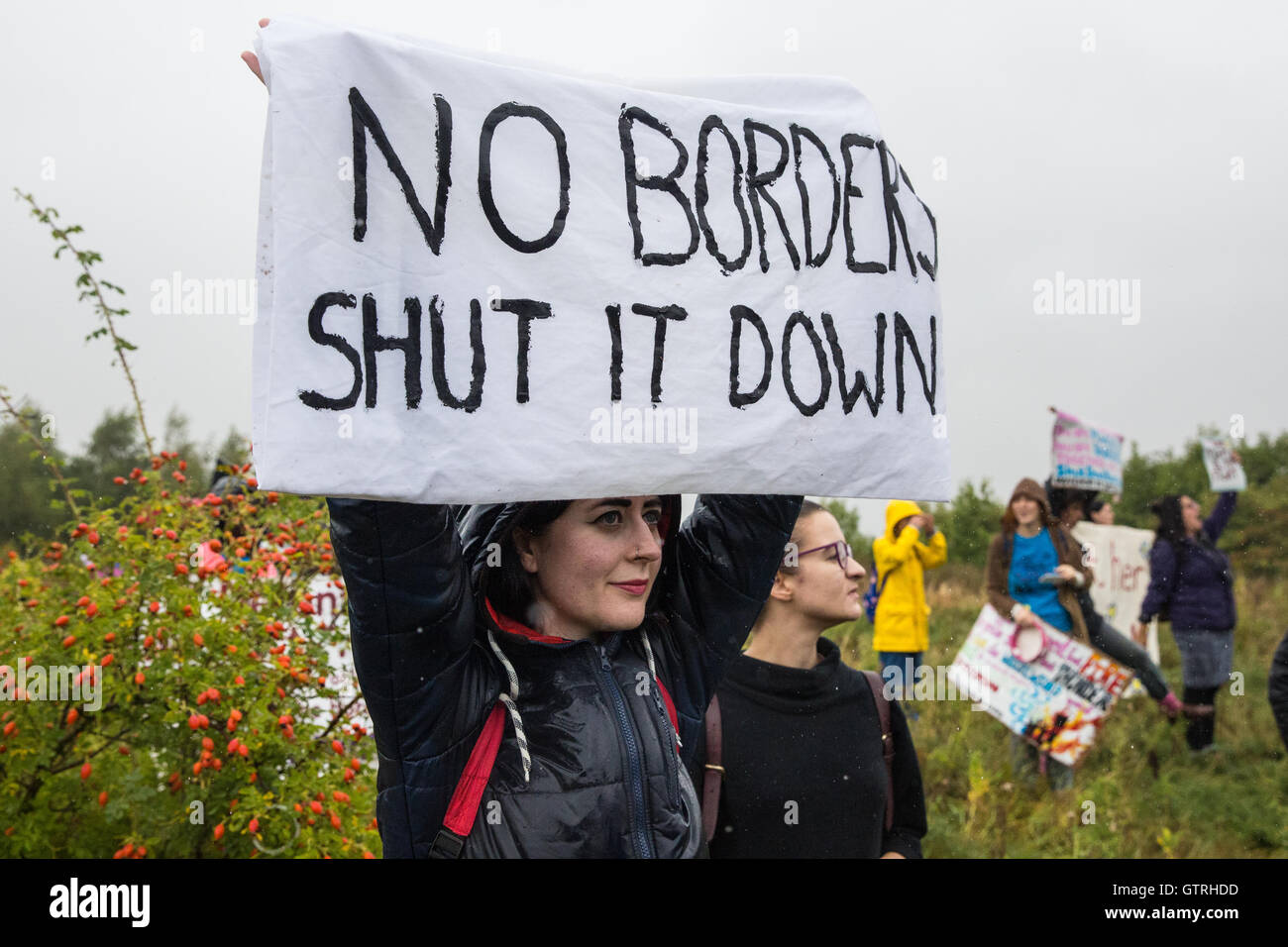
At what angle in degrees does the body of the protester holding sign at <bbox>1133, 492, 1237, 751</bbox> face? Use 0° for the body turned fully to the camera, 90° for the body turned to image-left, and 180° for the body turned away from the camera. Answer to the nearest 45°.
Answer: approximately 315°

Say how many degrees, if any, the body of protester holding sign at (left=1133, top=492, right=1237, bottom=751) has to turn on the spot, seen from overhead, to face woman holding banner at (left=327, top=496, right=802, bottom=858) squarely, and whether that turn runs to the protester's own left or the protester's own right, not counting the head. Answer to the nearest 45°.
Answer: approximately 45° to the protester's own right

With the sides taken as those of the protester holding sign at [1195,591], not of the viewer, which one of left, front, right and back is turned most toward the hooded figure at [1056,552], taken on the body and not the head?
right

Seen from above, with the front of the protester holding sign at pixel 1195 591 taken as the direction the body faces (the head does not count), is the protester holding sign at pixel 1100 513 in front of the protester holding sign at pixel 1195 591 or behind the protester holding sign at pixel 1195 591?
behind

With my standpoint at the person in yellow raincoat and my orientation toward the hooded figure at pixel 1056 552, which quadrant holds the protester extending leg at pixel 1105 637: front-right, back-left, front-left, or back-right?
front-left

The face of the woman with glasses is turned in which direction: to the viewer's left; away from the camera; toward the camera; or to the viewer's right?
to the viewer's right

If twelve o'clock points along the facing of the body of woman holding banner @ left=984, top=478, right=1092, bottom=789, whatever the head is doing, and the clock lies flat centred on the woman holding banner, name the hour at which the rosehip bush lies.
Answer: The rosehip bush is roughly at 1 o'clock from the woman holding banner.

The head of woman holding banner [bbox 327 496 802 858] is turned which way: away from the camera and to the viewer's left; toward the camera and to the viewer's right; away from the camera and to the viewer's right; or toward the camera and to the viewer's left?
toward the camera and to the viewer's right

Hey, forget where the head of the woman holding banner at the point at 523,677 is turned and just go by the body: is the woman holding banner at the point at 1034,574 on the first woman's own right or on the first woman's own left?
on the first woman's own left

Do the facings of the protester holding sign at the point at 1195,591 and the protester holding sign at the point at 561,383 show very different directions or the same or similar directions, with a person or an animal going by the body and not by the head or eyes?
same or similar directions

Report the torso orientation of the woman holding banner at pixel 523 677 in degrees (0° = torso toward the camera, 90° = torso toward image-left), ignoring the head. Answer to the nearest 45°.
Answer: approximately 315°

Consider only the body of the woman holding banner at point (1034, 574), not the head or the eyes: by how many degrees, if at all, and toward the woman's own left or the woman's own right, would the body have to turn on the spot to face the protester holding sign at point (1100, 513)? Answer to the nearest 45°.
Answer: approximately 180°

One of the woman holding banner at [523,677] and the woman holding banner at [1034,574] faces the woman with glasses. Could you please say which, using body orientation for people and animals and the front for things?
the woman holding banner at [1034,574]

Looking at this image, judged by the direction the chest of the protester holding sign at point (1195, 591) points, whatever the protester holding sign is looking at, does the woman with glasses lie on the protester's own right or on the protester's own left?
on the protester's own right

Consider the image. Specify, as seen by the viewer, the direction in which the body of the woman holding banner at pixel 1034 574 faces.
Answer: toward the camera
